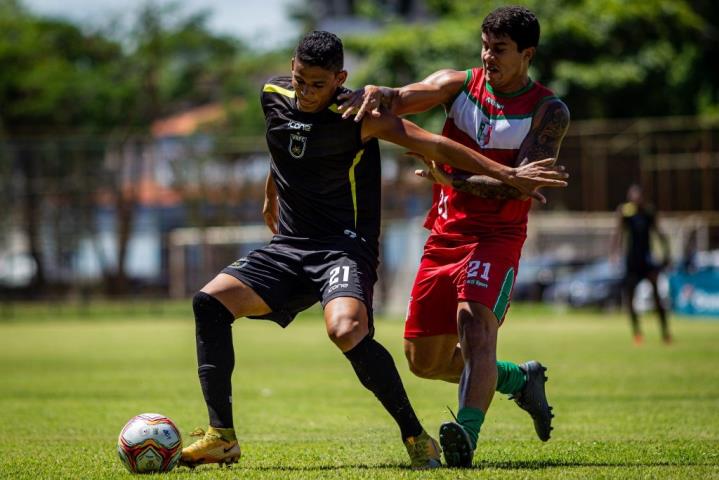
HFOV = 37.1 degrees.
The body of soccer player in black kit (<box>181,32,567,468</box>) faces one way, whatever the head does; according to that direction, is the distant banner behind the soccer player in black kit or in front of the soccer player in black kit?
behind

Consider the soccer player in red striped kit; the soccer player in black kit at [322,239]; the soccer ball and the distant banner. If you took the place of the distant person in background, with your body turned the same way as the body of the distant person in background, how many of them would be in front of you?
3

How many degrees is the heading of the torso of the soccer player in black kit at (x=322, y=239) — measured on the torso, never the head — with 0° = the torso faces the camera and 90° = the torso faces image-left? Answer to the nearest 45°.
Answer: approximately 45°

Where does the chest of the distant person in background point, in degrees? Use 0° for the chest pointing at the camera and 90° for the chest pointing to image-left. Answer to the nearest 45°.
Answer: approximately 0°

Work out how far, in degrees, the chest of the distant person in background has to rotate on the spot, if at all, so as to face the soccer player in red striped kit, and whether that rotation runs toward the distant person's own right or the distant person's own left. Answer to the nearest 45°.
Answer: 0° — they already face them

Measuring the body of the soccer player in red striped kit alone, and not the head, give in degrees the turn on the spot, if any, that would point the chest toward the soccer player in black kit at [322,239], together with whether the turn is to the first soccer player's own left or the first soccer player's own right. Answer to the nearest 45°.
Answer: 0° — they already face them

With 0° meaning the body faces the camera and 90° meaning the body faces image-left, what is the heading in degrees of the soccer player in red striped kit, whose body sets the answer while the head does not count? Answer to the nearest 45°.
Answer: approximately 45°

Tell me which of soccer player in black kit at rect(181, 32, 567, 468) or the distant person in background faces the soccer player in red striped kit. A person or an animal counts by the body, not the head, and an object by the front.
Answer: the distant person in background

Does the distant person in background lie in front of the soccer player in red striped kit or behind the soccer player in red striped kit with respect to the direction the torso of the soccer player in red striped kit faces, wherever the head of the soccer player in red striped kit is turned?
behind

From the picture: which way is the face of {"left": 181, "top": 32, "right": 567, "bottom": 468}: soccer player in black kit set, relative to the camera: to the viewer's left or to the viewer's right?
to the viewer's left
